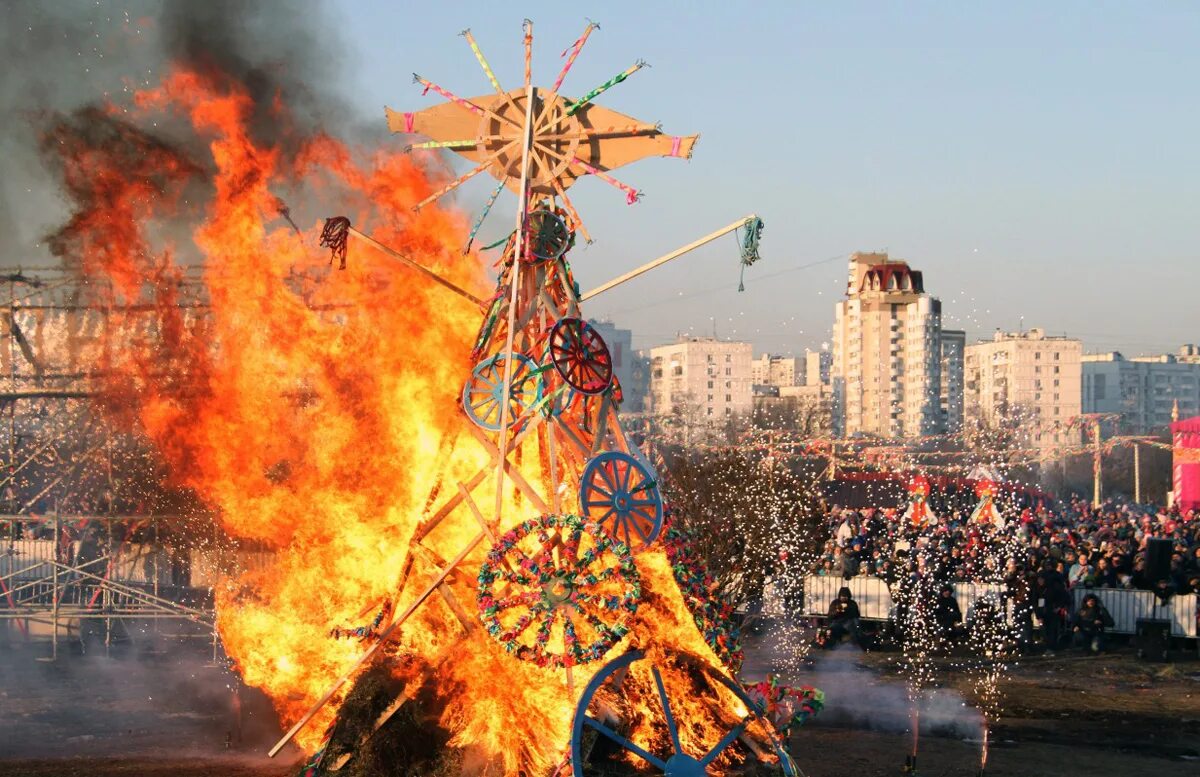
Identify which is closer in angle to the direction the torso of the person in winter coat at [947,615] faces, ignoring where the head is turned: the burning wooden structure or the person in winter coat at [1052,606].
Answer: the burning wooden structure

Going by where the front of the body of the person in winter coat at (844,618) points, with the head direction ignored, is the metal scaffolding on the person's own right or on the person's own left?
on the person's own right

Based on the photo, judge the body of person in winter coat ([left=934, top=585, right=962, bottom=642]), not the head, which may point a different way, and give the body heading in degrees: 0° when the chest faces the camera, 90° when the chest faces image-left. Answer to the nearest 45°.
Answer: approximately 0°

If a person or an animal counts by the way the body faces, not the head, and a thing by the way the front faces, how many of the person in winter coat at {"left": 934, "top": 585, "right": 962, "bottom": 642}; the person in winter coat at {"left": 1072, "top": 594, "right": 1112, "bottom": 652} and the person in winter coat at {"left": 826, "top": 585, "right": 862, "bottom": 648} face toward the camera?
3

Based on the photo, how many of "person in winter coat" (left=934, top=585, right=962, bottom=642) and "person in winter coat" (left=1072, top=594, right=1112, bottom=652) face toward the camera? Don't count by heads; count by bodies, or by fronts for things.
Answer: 2

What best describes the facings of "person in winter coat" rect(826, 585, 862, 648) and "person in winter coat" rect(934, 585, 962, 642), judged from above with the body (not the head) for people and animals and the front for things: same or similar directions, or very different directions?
same or similar directions

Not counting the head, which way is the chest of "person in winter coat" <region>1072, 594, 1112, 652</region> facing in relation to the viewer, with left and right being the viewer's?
facing the viewer

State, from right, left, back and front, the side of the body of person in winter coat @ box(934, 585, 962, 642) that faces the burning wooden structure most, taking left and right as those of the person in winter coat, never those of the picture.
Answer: front

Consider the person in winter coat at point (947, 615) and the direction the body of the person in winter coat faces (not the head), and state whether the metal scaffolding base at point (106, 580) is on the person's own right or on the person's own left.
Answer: on the person's own right

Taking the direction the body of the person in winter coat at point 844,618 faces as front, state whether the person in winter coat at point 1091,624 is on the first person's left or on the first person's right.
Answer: on the first person's left

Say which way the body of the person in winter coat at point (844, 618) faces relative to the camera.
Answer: toward the camera

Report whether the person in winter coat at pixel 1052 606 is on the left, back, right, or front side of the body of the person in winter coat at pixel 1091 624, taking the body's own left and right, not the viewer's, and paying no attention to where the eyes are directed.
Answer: right

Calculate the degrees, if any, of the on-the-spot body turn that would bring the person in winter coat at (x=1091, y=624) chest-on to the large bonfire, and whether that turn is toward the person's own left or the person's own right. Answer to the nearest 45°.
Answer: approximately 45° to the person's own right
